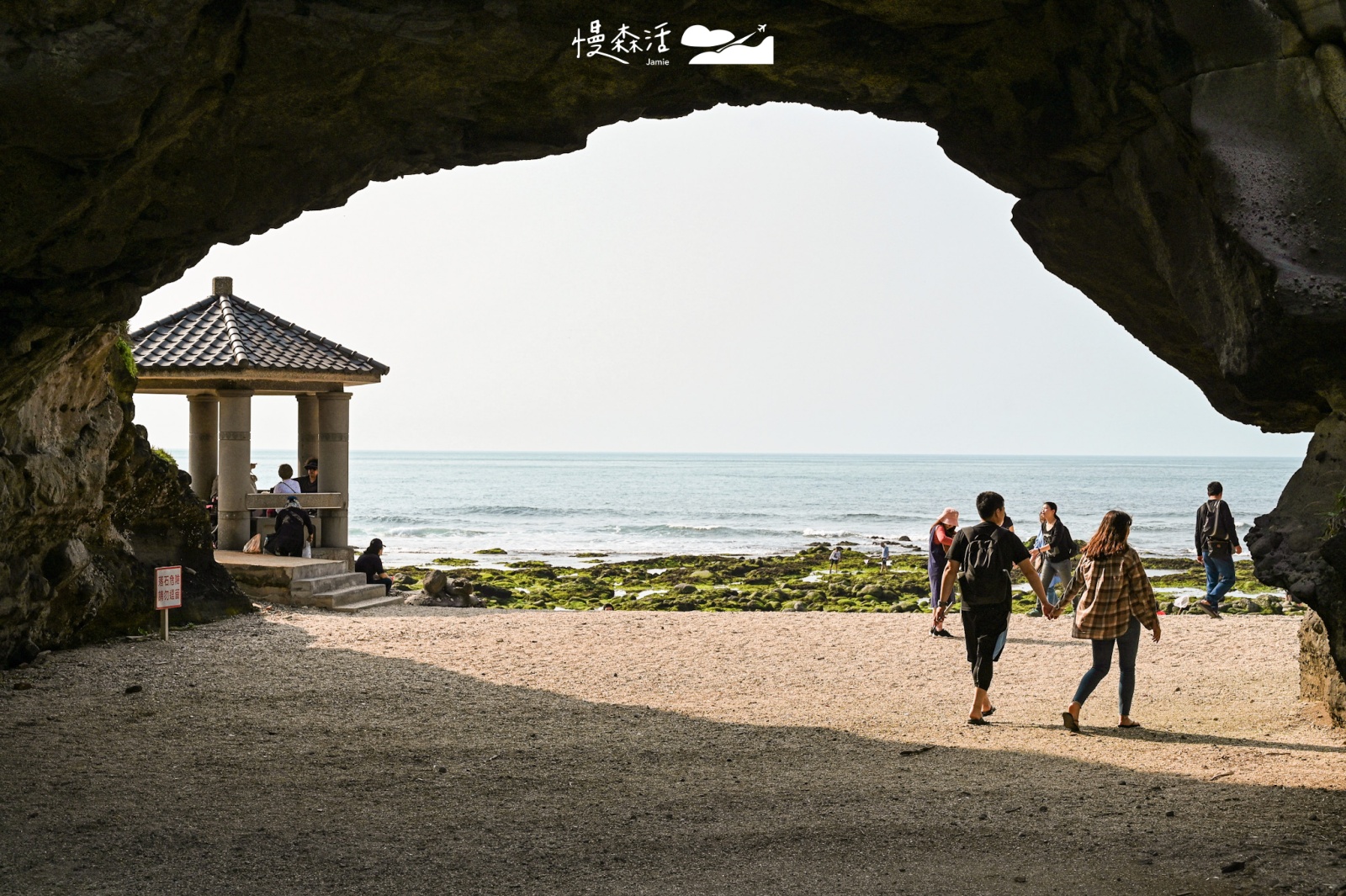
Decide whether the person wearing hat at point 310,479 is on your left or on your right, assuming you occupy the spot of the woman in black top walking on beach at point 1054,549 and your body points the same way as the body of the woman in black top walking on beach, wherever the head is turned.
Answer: on your right

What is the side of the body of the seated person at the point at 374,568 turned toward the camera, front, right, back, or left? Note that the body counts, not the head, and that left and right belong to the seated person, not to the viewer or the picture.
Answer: right

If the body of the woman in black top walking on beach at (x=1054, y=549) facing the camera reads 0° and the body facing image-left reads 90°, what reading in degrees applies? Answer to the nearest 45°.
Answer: approximately 45°

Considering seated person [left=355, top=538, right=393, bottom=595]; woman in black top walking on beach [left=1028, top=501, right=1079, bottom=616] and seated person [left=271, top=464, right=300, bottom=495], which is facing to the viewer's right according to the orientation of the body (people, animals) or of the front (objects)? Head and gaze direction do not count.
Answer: seated person [left=355, top=538, right=393, bottom=595]

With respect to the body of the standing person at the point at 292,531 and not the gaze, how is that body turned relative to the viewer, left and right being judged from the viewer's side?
facing away from the viewer

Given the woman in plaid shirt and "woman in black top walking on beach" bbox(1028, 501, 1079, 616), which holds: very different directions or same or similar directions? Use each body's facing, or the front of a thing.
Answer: very different directions
